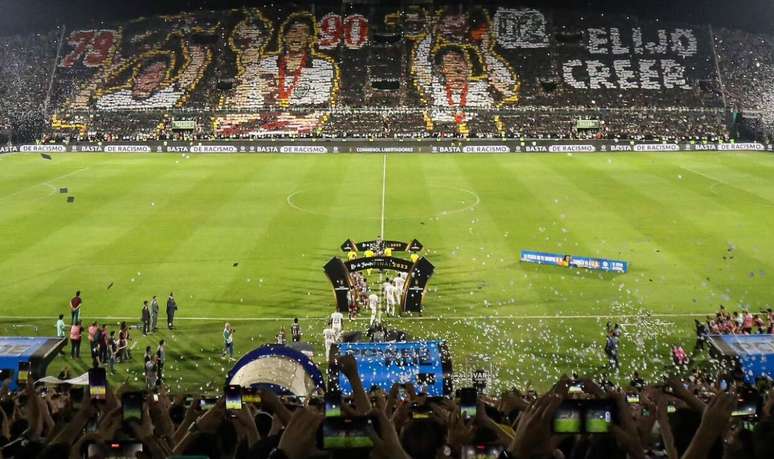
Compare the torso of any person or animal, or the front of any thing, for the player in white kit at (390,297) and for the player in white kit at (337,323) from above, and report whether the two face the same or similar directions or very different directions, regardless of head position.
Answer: same or similar directions

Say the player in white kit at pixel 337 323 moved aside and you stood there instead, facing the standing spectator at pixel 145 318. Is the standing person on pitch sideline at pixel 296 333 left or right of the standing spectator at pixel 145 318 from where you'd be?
left

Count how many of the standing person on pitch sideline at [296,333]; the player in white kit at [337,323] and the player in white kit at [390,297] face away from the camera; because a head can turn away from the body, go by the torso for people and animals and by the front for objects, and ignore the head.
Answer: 3

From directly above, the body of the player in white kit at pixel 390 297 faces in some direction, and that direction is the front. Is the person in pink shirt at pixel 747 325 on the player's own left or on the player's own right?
on the player's own right

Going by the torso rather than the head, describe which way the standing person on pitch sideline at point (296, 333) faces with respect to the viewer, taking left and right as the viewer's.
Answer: facing away from the viewer

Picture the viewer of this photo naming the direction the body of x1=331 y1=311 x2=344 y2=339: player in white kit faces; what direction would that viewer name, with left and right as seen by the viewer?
facing away from the viewer

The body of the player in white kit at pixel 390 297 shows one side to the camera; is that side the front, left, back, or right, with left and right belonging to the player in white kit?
back
